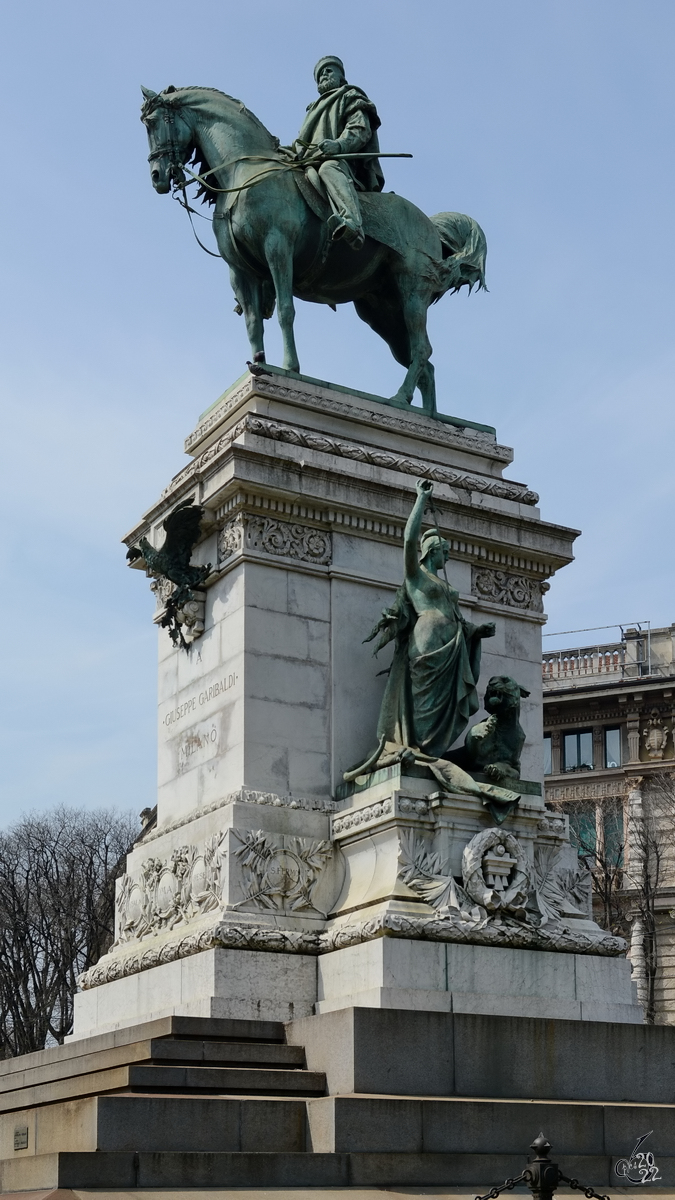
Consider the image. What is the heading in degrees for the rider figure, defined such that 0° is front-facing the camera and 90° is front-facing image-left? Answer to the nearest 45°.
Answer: approximately 45°
